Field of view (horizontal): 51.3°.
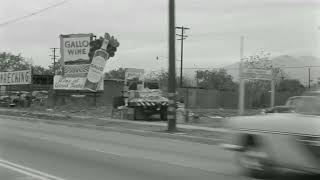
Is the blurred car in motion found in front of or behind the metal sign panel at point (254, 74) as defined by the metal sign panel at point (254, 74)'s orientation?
in front

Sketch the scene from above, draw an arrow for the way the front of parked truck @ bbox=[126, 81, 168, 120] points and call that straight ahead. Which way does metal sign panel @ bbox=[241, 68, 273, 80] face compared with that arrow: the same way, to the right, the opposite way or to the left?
the opposite way

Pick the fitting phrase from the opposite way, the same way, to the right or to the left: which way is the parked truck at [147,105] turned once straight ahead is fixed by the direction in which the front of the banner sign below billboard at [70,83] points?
the opposite way

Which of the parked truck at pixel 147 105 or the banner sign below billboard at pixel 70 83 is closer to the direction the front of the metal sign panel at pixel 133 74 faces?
the parked truck

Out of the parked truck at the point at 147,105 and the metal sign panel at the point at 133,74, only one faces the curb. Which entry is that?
the metal sign panel

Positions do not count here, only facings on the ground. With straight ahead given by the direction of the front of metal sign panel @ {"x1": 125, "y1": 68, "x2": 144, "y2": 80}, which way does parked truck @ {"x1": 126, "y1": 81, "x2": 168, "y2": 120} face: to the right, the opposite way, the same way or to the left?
the opposite way

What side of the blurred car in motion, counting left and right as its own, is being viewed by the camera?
left
